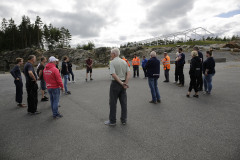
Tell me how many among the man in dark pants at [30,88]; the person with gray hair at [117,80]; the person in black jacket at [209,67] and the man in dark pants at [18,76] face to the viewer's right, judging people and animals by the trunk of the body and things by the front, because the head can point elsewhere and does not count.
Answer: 2

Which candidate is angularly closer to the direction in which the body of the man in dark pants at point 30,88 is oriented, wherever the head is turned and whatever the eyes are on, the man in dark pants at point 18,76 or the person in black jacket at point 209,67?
the person in black jacket

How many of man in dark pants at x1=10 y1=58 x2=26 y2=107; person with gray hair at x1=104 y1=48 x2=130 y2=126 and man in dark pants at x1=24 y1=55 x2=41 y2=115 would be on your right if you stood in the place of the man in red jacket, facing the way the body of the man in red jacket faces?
1

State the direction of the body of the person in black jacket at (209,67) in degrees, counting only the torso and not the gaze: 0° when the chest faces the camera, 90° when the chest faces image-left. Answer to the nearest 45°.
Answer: approximately 135°

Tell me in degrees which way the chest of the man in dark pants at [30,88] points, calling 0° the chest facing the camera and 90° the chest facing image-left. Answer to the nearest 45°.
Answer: approximately 270°

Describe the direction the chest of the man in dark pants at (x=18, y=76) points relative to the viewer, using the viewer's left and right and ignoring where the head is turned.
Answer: facing to the right of the viewer

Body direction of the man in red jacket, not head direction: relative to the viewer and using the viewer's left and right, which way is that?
facing away from the viewer and to the right of the viewer

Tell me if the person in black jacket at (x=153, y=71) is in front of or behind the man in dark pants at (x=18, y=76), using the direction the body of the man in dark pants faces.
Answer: in front

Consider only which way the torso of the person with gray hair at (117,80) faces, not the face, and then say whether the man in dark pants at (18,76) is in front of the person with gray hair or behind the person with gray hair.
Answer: in front

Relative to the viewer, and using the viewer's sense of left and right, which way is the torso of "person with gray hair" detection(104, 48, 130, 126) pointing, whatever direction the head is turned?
facing away from the viewer and to the left of the viewer
